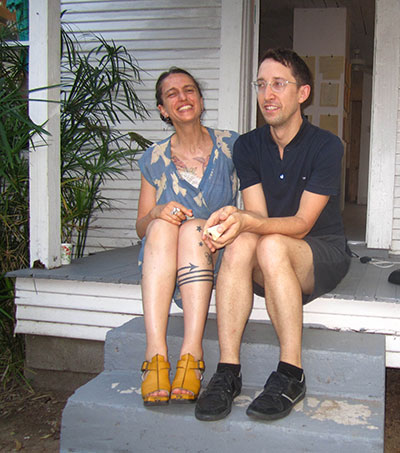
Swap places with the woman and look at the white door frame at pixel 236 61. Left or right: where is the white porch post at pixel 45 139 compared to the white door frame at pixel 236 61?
left

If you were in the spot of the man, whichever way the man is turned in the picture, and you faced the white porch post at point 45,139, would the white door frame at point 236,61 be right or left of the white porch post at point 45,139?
right

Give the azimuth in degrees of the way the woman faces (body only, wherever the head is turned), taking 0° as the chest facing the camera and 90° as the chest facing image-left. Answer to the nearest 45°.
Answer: approximately 0°

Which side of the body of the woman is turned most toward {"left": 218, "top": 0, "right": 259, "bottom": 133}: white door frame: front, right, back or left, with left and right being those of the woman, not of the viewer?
back
